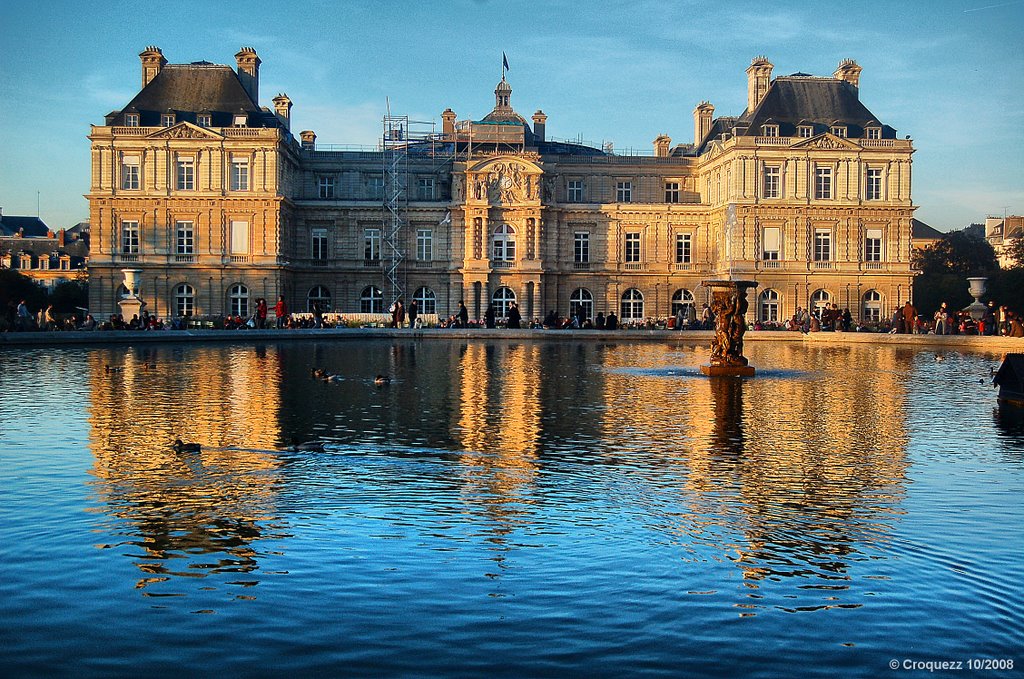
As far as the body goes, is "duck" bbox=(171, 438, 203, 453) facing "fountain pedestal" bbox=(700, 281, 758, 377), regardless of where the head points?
no

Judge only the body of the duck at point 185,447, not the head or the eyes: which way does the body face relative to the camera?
to the viewer's left
